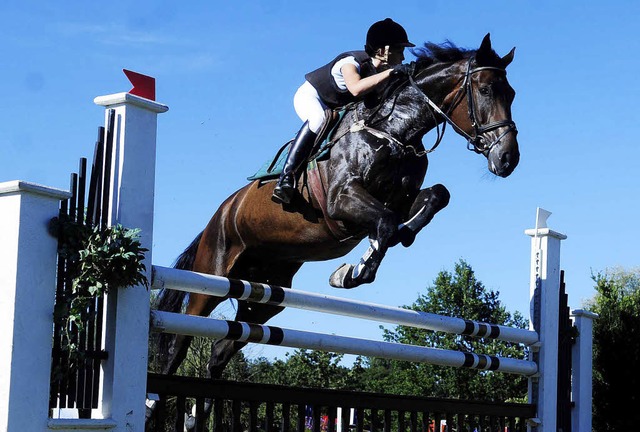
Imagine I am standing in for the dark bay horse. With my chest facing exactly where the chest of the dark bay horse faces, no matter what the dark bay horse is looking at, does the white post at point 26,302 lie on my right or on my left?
on my right

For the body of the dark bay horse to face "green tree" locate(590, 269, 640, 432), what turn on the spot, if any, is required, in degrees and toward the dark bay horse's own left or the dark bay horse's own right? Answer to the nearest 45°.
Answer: approximately 90° to the dark bay horse's own left

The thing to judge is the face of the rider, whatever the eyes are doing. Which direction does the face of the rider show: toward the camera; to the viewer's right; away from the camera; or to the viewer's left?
to the viewer's right

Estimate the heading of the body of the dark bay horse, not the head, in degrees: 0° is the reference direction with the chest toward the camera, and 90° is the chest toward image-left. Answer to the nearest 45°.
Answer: approximately 315°

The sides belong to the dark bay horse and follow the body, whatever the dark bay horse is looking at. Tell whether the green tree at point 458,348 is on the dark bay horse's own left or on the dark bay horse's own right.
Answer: on the dark bay horse's own left

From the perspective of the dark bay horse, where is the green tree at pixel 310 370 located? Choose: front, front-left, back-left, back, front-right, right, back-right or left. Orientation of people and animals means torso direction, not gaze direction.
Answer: back-left
